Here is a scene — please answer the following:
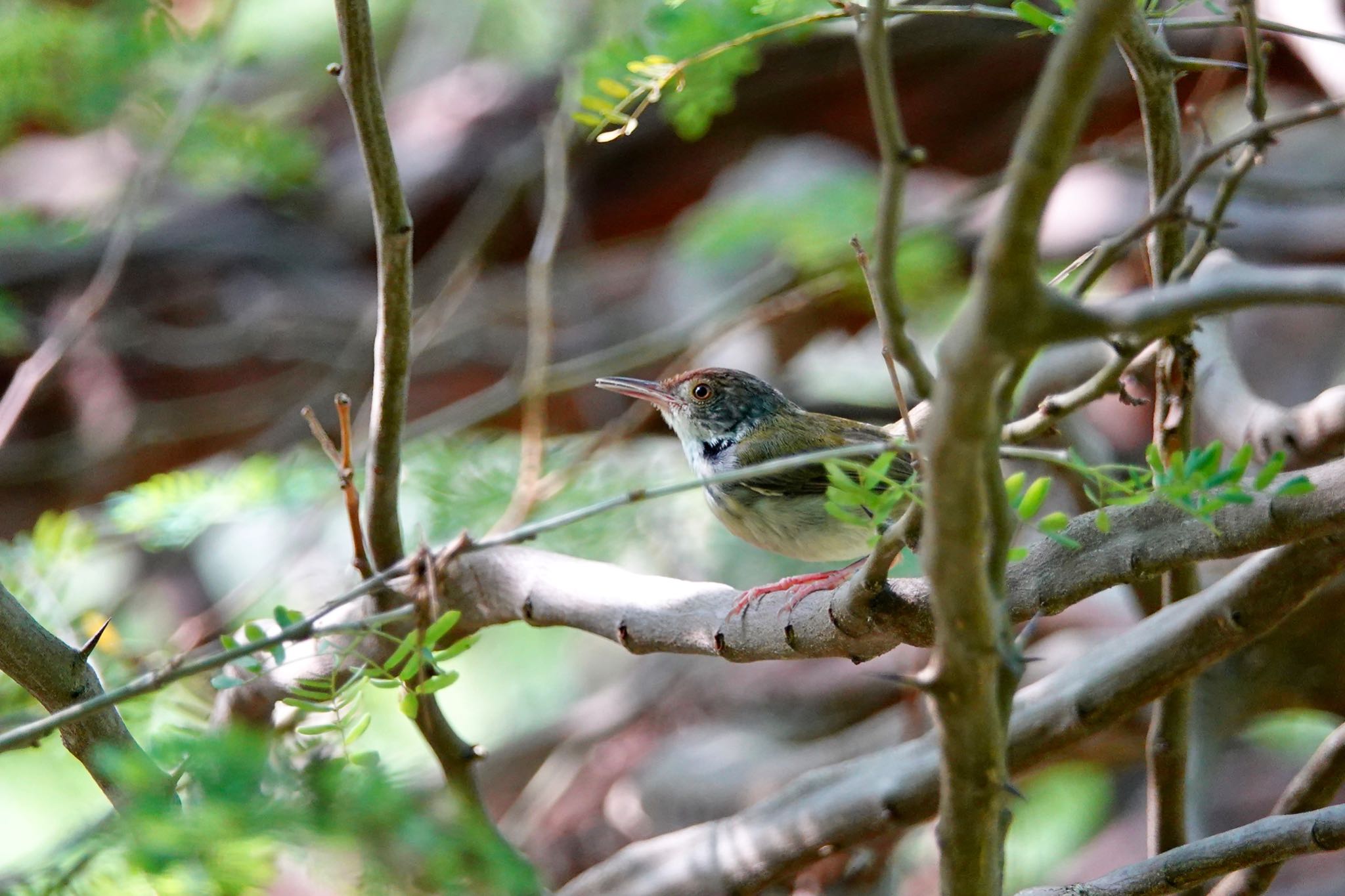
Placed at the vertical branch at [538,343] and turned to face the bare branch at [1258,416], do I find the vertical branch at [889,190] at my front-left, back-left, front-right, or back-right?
front-right

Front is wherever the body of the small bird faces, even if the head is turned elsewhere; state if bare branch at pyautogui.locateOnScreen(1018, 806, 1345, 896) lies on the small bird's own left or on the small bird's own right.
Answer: on the small bird's own left

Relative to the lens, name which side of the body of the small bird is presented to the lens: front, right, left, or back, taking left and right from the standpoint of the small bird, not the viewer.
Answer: left
